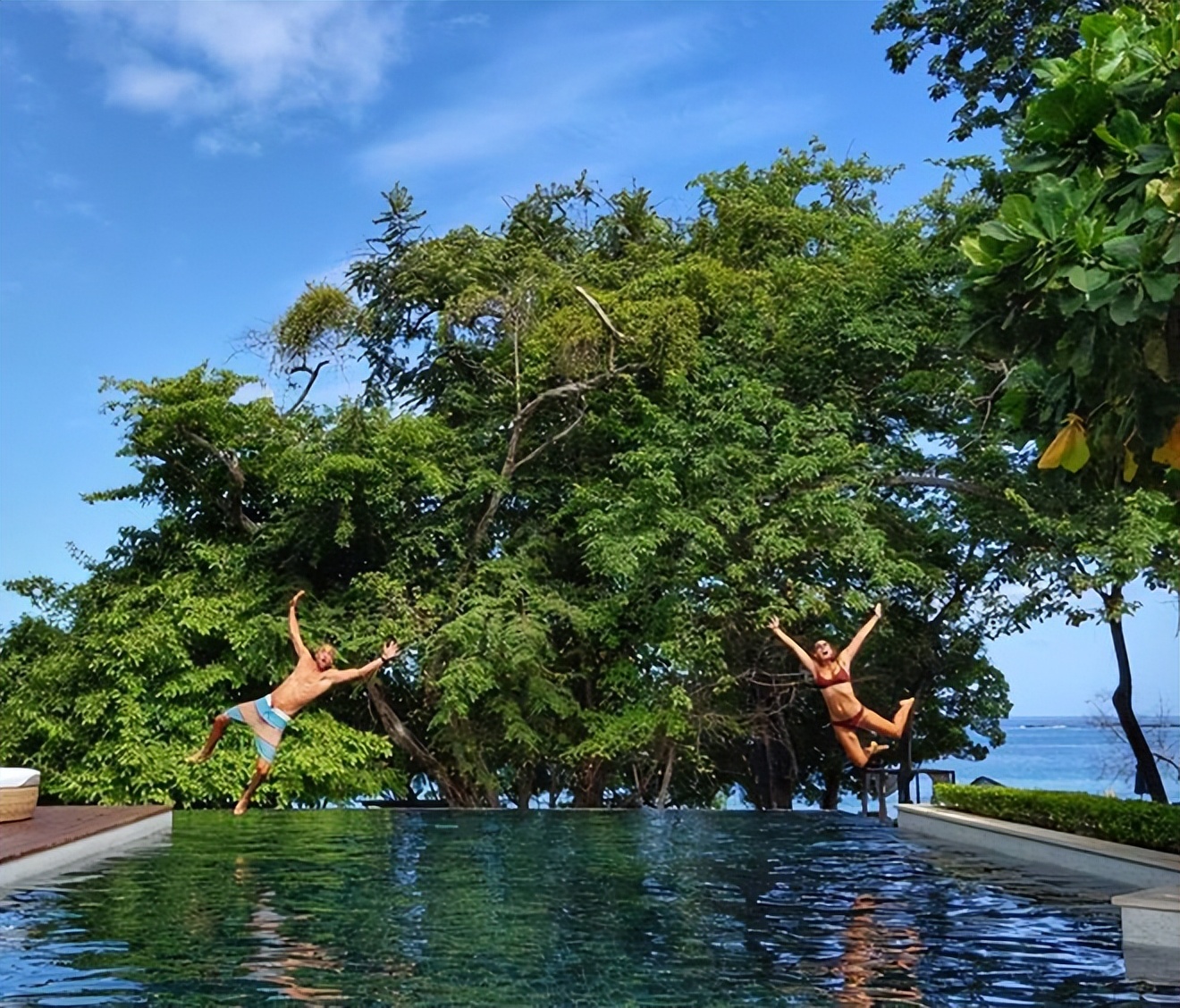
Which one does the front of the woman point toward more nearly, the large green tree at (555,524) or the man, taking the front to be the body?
the man

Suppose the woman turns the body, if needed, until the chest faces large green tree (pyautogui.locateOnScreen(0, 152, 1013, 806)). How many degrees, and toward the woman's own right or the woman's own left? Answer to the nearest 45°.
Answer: approximately 135° to the woman's own right

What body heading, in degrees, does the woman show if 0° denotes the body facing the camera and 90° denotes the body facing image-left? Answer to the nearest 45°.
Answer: approximately 0°

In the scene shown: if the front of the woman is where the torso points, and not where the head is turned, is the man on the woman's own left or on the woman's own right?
on the woman's own right
